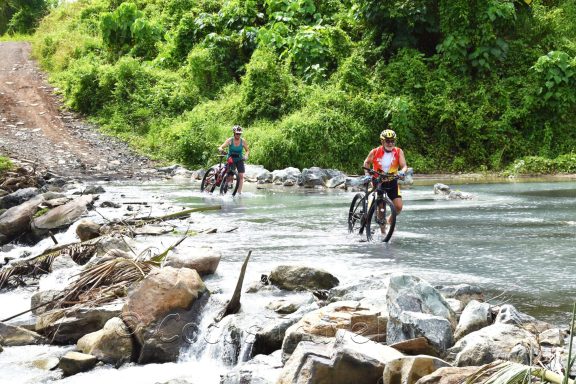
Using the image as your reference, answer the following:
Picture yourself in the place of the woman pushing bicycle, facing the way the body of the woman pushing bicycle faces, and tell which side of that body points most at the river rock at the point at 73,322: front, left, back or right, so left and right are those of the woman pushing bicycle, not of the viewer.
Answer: front

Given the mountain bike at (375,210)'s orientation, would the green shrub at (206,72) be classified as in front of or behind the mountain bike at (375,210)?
behind

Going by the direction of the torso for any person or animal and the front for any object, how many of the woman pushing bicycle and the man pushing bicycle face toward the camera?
2

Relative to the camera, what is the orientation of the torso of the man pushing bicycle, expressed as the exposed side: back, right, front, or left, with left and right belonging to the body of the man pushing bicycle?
front

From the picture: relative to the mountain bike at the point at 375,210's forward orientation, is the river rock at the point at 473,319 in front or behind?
in front

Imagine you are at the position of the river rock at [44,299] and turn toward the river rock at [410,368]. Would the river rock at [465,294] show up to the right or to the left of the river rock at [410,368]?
left

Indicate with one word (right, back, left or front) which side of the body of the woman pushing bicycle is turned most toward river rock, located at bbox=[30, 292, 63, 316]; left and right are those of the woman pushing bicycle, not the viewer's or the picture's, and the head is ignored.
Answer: front

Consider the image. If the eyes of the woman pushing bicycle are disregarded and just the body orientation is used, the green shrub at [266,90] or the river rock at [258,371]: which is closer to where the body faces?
the river rock

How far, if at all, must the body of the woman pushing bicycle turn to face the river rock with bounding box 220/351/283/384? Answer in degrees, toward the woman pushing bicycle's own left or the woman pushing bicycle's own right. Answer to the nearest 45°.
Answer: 0° — they already face it

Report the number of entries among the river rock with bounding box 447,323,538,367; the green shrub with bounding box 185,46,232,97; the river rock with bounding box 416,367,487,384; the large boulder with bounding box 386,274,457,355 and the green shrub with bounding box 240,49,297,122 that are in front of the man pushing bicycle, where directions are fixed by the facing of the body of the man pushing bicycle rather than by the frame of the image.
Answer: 3

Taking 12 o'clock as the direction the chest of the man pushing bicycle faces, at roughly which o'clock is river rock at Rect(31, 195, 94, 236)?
The river rock is roughly at 3 o'clock from the man pushing bicycle.

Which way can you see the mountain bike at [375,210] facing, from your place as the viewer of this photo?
facing the viewer and to the right of the viewer
